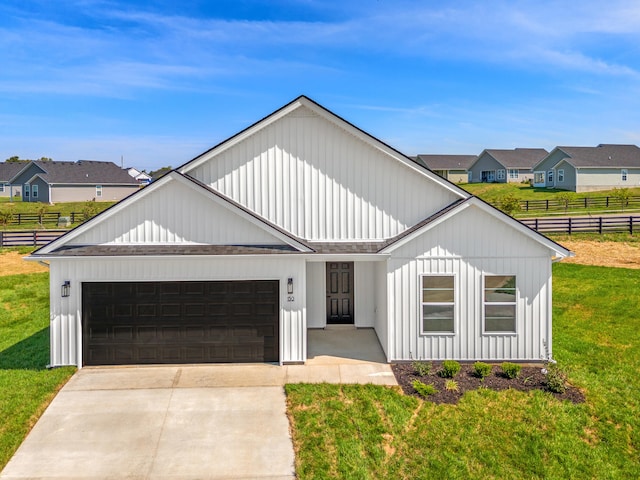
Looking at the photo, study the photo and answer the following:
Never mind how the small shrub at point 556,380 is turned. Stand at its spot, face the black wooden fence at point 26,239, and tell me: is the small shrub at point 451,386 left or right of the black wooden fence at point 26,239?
left

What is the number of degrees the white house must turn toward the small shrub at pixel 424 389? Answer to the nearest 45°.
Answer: approximately 45° to its left

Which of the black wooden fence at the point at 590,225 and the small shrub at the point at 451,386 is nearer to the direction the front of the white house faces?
the small shrub

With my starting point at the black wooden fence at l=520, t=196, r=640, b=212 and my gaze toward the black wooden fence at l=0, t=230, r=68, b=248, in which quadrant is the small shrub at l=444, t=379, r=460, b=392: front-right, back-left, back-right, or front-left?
front-left

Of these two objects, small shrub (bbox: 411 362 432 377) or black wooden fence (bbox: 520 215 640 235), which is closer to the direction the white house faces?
the small shrub

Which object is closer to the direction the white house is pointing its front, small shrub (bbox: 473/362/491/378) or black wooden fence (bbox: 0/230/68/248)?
the small shrub

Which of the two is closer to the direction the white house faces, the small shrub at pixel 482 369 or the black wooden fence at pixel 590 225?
the small shrub

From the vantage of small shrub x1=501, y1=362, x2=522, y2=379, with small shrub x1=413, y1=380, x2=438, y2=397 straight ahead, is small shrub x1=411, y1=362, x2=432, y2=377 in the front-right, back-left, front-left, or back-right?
front-right

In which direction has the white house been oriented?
toward the camera

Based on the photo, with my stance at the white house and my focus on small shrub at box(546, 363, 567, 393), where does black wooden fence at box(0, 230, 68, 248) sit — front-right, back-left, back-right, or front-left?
back-left

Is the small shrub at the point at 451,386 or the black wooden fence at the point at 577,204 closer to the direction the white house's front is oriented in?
the small shrub
